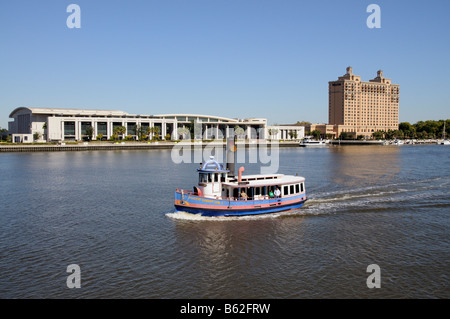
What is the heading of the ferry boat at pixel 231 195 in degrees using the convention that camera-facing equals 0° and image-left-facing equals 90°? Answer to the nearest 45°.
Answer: approximately 45°
